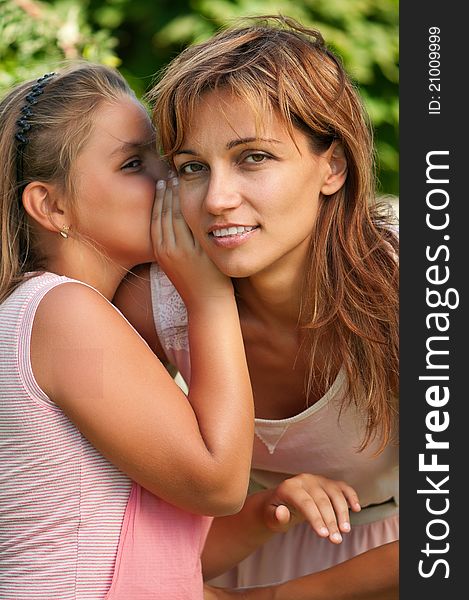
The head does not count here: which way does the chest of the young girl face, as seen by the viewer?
to the viewer's right

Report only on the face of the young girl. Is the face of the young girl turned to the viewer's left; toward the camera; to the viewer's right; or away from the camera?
to the viewer's right

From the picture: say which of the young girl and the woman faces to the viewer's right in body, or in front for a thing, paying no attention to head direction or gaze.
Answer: the young girl

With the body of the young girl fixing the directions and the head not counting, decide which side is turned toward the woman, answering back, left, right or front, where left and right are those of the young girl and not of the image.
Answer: front

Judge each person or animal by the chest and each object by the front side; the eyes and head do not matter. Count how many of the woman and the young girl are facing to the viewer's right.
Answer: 1

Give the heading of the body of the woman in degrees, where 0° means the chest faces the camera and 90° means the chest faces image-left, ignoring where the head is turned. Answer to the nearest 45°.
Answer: approximately 45°
